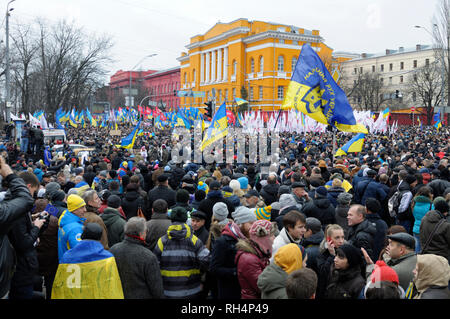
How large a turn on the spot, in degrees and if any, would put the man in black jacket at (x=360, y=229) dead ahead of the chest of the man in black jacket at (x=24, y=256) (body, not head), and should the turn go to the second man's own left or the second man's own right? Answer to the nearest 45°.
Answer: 0° — they already face them

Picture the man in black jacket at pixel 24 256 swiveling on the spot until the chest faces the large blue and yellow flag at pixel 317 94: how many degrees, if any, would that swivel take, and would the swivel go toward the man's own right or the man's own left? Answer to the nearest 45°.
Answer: approximately 45° to the man's own left

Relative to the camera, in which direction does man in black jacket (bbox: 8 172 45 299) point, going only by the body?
to the viewer's right

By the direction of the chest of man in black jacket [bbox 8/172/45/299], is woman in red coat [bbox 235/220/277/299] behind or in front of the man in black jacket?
in front

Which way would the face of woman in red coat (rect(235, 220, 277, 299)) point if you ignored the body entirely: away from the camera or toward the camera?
away from the camera

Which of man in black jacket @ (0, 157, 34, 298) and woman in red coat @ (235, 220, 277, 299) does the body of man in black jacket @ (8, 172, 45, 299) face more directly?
the woman in red coat
